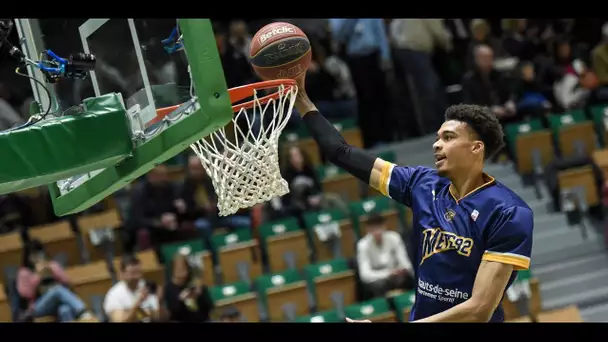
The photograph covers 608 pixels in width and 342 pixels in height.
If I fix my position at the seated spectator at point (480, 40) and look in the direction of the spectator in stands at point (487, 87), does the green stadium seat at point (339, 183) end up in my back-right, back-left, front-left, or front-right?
front-right

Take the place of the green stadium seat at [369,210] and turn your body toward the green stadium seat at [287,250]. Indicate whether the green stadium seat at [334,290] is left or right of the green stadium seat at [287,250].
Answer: left

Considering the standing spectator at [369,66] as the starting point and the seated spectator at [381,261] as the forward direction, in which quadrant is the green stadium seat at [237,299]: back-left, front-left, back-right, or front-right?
front-right

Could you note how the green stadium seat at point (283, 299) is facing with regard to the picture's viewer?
facing the viewer

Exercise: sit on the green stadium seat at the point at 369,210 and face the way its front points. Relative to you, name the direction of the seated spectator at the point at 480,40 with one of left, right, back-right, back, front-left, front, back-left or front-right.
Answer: back-left

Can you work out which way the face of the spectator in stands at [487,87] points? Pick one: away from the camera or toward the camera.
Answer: toward the camera

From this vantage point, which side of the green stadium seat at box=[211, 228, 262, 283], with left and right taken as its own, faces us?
front

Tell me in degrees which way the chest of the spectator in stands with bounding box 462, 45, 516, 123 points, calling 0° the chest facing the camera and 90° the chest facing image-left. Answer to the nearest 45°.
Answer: approximately 315°

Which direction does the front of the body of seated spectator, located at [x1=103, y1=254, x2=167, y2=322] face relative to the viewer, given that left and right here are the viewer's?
facing the viewer and to the right of the viewer

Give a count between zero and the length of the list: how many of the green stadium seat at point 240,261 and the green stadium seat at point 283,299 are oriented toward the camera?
2

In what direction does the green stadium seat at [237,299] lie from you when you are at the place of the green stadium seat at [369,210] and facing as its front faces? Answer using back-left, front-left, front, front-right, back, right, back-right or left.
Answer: front-right

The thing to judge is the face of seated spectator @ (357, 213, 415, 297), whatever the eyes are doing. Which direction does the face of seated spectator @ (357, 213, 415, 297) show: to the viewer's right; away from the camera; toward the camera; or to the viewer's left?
toward the camera

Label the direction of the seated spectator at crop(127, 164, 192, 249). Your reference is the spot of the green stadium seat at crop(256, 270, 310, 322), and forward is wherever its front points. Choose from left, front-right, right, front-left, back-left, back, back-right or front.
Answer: back-right

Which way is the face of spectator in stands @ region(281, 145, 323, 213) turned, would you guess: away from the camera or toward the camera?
toward the camera

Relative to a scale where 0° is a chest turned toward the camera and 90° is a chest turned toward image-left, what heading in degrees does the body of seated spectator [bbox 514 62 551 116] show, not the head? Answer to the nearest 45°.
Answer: approximately 315°
